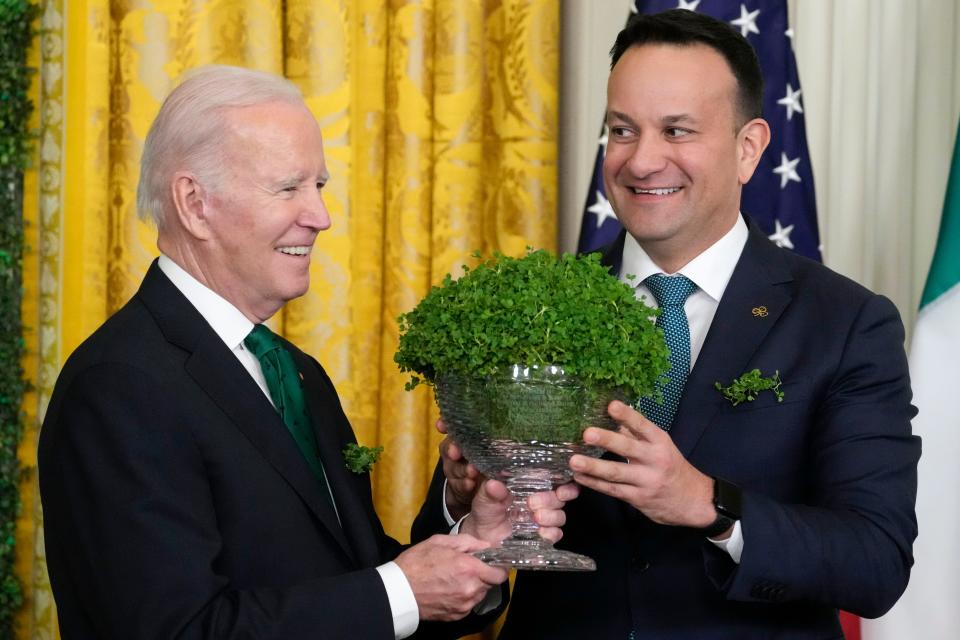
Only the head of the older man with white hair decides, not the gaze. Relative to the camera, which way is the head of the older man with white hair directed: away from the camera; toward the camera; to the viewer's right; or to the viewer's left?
to the viewer's right

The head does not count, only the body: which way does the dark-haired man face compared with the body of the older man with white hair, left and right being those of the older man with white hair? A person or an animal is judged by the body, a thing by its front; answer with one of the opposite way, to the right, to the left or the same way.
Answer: to the right

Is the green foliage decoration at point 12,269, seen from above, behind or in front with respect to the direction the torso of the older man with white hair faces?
behind

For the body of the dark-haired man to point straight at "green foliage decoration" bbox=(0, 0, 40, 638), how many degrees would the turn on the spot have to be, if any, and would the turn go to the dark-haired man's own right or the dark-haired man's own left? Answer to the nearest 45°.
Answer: approximately 90° to the dark-haired man's own right

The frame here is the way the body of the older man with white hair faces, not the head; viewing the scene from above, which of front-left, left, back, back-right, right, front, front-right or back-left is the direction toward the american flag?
left

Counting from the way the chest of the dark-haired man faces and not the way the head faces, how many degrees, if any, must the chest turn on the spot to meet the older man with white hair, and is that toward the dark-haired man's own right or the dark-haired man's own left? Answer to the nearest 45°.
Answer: approximately 45° to the dark-haired man's own right

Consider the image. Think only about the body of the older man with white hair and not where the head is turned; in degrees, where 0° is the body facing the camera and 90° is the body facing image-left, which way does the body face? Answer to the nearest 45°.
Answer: approximately 315°

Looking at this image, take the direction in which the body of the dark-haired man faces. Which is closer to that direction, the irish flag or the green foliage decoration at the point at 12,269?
the green foliage decoration

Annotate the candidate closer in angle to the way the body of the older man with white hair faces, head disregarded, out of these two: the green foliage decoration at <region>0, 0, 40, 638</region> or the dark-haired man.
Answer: the dark-haired man

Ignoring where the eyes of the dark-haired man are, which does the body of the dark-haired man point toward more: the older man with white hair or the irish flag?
the older man with white hair

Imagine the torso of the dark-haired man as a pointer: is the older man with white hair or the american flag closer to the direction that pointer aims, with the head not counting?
the older man with white hair

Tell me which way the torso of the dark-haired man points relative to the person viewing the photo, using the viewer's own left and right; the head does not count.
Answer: facing the viewer and to the left of the viewer

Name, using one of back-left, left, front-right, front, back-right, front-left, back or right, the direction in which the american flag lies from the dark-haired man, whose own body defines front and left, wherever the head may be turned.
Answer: back-right

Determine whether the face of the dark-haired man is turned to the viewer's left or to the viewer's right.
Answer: to the viewer's left

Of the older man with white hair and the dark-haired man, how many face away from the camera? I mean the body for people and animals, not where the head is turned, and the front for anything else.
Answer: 0

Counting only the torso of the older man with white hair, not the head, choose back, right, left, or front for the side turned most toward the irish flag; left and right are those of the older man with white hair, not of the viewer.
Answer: left
